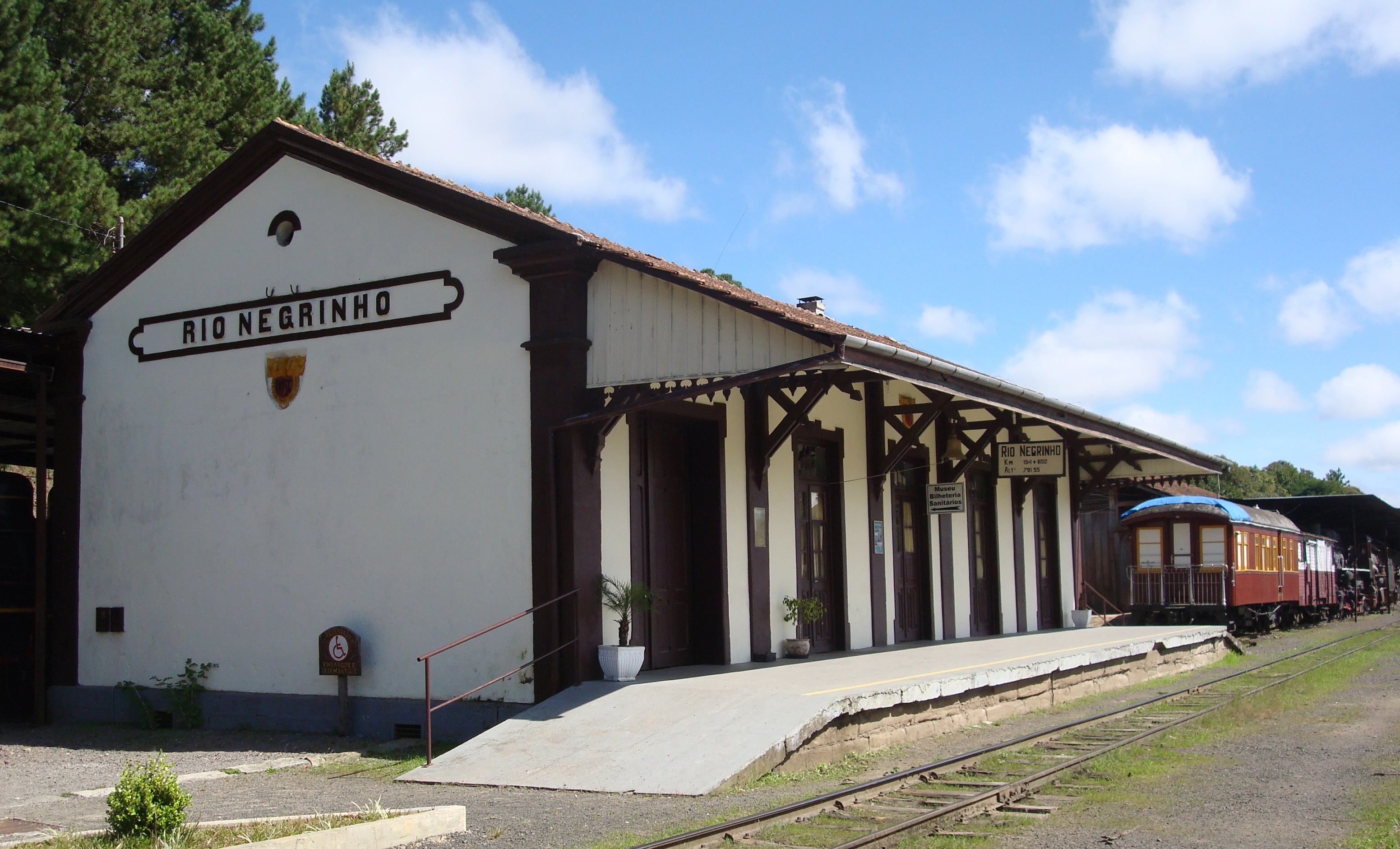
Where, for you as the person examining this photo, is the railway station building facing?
facing the viewer and to the right of the viewer

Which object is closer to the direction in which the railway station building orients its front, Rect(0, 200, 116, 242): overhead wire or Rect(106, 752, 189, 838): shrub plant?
the shrub plant

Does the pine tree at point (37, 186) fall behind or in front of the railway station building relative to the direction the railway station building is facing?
behind

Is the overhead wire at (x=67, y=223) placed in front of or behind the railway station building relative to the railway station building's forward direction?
behind

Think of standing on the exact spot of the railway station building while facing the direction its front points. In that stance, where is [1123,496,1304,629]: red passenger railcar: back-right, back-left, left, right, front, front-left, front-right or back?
left

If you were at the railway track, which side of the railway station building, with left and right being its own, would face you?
front

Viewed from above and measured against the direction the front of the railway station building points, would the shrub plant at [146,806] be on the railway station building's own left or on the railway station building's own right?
on the railway station building's own right

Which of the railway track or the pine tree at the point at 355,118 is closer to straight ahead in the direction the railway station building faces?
the railway track
